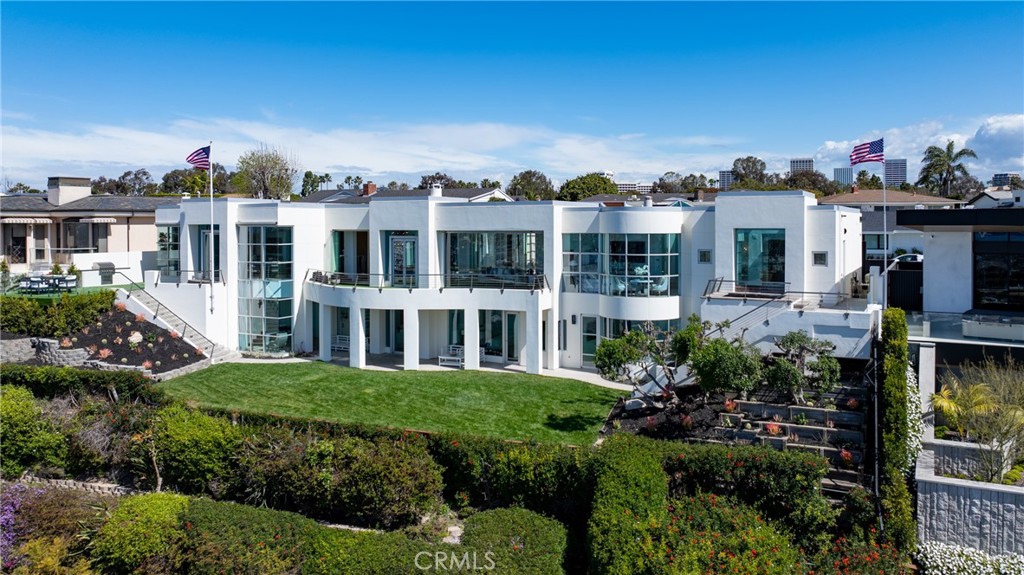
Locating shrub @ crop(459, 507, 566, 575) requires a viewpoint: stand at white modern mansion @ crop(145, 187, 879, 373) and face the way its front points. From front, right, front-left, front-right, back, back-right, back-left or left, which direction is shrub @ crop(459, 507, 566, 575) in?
front

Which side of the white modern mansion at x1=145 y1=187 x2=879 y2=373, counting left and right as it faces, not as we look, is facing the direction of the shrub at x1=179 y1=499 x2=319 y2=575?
front

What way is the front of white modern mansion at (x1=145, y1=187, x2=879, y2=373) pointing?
toward the camera

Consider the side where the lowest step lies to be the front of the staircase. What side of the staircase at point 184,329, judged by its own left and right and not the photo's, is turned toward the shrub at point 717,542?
front

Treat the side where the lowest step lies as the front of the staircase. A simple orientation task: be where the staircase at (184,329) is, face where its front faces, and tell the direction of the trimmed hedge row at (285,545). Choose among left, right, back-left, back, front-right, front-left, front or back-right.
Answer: front-right

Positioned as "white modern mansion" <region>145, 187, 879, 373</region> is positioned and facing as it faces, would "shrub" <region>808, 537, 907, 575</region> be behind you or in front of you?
in front

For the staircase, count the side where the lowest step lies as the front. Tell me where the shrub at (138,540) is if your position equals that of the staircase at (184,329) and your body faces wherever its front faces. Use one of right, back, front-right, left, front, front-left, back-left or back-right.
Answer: front-right

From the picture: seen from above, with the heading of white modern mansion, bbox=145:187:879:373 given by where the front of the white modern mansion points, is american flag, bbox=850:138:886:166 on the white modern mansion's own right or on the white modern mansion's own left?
on the white modern mansion's own left

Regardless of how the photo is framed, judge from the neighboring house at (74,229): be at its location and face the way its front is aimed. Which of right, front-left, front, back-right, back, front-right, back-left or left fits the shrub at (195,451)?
front

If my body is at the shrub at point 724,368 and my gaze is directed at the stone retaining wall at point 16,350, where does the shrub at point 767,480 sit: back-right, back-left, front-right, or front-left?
back-left

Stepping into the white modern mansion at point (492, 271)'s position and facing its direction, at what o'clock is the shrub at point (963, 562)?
The shrub is roughly at 11 o'clock from the white modern mansion.

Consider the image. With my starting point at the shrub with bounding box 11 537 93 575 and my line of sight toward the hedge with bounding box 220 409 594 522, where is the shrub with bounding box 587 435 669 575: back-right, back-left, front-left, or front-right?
front-right

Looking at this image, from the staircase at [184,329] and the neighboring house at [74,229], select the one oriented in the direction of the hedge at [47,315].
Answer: the neighboring house

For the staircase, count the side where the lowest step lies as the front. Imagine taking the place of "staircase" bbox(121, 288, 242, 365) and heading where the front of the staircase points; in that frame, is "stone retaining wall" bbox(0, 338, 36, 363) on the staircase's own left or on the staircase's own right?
on the staircase's own right

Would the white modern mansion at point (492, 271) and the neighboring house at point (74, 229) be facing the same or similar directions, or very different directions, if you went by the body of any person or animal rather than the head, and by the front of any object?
same or similar directions

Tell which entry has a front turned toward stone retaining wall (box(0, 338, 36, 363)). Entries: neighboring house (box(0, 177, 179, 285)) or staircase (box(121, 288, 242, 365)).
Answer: the neighboring house

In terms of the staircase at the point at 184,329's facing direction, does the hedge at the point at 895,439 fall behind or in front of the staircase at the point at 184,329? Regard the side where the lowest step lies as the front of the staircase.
in front

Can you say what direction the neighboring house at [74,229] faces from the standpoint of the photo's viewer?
facing the viewer

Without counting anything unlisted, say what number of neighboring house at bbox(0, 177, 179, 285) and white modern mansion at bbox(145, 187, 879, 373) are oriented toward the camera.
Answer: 2
